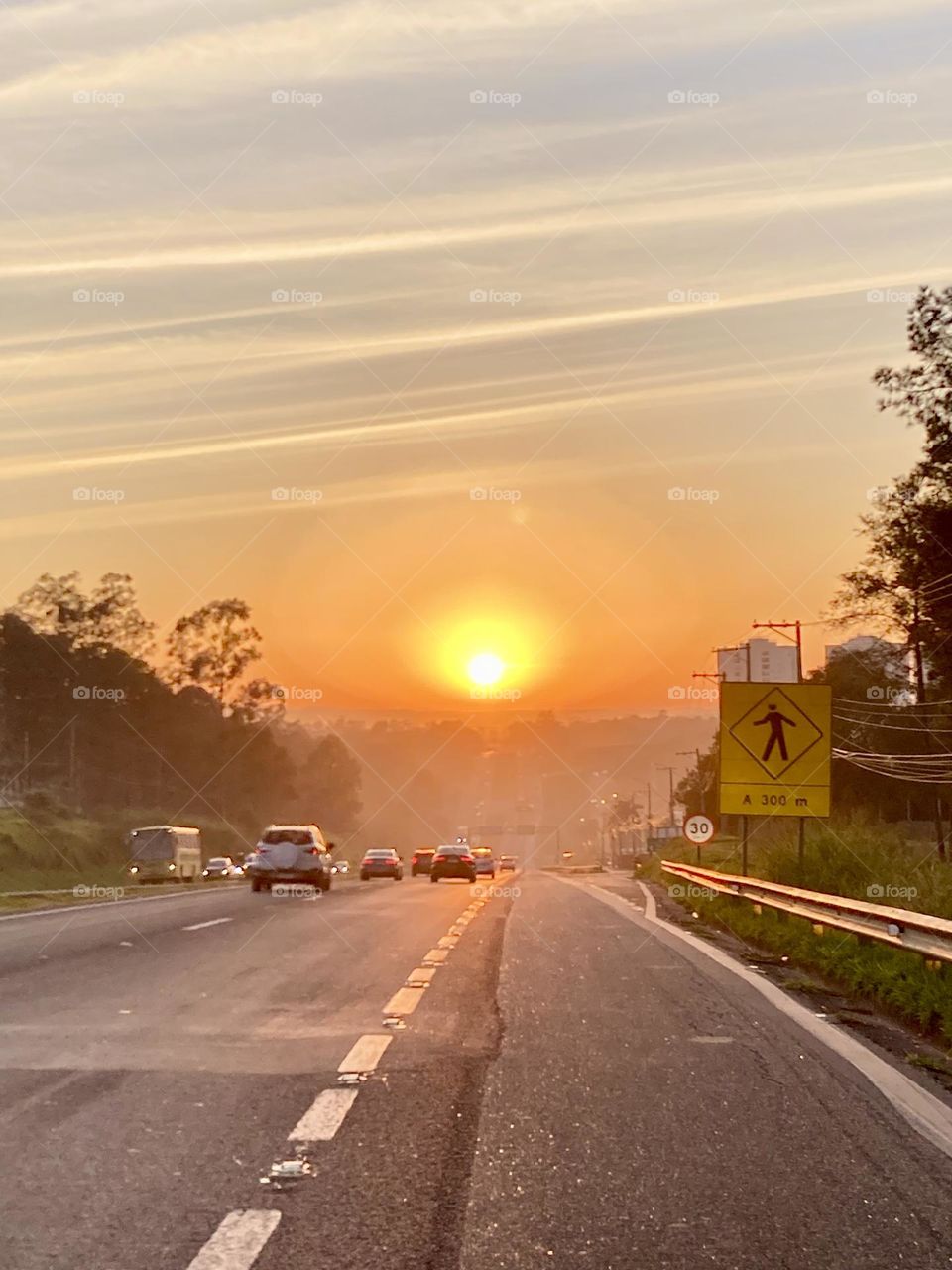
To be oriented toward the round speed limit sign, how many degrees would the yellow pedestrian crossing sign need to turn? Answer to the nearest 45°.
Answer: approximately 180°

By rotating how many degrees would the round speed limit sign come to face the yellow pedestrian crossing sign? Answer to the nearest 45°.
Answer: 0° — it already faces it

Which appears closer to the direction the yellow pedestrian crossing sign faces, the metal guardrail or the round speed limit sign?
the metal guardrail

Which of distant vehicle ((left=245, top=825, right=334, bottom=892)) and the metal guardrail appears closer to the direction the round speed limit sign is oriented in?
the metal guardrail

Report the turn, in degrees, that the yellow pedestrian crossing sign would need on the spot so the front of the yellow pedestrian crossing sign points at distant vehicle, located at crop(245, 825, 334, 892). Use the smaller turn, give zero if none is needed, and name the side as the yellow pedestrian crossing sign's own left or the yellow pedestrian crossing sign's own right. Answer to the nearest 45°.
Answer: approximately 135° to the yellow pedestrian crossing sign's own right

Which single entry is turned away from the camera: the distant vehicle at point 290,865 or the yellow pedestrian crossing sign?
the distant vehicle

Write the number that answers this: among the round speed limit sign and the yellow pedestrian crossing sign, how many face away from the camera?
0

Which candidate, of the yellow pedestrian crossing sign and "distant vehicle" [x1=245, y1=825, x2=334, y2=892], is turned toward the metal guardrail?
the yellow pedestrian crossing sign

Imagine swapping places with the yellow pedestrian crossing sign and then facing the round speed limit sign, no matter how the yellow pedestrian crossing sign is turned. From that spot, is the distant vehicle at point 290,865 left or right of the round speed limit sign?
left

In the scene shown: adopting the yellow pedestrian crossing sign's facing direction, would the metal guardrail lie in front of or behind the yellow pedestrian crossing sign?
in front

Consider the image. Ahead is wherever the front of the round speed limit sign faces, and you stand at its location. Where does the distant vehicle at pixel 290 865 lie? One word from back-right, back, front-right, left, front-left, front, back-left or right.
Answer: right

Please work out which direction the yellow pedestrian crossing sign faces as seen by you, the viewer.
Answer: facing the viewer

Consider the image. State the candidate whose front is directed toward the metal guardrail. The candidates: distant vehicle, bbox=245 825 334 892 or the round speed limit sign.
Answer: the round speed limit sign

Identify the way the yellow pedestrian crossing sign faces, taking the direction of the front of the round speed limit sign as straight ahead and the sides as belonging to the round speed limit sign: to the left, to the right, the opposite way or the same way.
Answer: the same way

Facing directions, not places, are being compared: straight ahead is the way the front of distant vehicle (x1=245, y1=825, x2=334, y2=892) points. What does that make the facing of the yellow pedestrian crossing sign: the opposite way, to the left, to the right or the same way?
the opposite way

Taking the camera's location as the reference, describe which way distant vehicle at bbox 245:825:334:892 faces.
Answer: facing away from the viewer

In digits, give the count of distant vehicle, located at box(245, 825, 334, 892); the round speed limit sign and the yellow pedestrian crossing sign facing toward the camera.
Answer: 2

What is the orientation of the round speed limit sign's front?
toward the camera

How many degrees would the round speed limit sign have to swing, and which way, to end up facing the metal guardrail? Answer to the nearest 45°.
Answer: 0° — it already faces it
